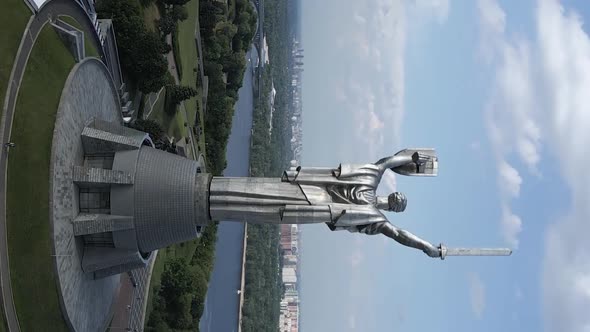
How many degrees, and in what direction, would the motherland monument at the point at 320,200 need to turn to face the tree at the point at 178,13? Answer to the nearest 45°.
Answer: approximately 45° to its left

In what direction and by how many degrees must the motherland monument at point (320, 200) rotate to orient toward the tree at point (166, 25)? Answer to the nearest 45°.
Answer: approximately 45° to its left

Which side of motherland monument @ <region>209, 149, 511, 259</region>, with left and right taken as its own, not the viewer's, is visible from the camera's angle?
back
